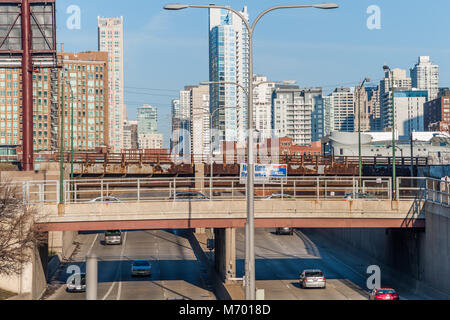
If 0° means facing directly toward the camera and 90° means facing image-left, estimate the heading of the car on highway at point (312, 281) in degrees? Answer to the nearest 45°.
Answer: approximately 180°

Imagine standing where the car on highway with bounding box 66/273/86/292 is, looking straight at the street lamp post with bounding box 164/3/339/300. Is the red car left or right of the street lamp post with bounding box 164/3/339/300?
left

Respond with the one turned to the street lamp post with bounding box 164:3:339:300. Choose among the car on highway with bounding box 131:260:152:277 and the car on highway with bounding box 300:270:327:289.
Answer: the car on highway with bounding box 131:260:152:277

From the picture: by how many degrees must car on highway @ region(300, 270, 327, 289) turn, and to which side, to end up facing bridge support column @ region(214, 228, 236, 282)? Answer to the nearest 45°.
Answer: approximately 90° to its left

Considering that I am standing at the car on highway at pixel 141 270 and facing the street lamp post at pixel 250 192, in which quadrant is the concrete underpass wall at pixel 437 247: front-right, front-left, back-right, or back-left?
front-left

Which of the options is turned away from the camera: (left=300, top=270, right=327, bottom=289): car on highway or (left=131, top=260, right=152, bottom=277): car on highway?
(left=300, top=270, right=327, bottom=289): car on highway

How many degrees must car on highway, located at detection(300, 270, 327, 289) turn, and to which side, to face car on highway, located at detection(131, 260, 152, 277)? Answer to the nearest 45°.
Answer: approximately 90° to its left

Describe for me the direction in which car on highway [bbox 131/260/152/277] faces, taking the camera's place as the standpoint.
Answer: facing the viewer

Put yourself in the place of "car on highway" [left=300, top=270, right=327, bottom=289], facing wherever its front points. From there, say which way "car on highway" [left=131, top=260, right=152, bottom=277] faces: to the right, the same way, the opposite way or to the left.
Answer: the opposite way

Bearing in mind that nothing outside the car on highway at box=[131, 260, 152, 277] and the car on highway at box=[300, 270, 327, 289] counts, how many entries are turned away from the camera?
1

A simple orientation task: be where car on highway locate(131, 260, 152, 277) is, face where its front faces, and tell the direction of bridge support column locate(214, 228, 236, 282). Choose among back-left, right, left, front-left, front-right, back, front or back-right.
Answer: front-left

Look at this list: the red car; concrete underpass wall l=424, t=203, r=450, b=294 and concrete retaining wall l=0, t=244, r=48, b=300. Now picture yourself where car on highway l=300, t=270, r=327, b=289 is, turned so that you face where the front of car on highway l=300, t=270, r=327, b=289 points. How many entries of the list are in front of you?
0

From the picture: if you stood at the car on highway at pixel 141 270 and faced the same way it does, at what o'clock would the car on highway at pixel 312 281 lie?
the car on highway at pixel 312 281 is roughly at 10 o'clock from the car on highway at pixel 141 270.

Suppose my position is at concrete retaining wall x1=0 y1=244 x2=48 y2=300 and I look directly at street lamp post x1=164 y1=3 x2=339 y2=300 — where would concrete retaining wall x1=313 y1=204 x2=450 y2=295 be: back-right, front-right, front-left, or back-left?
front-left
